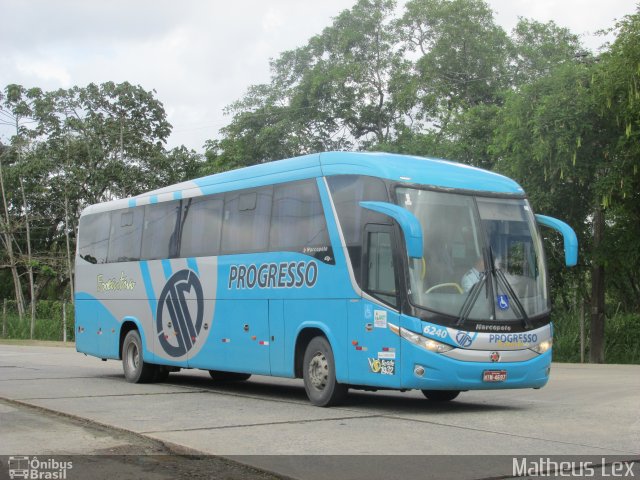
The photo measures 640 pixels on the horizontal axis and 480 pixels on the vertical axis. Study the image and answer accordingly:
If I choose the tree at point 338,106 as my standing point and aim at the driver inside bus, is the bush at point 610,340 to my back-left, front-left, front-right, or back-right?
front-left

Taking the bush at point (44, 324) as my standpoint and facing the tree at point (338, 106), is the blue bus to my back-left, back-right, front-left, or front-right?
front-right

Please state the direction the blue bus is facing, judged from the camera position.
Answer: facing the viewer and to the right of the viewer

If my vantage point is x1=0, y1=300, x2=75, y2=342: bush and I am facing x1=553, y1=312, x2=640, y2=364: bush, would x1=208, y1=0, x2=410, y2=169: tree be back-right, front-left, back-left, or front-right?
front-left

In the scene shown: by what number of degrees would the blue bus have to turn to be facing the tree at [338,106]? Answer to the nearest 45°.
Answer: approximately 135° to its left

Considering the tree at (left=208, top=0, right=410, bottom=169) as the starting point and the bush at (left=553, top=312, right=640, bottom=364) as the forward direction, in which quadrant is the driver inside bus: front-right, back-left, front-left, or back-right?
front-right

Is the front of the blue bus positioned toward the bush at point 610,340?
no

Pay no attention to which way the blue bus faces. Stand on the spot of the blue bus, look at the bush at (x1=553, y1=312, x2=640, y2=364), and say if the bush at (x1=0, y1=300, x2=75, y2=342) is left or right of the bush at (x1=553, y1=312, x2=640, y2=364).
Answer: left

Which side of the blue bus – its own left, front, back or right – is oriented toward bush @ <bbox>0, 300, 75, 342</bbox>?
back
